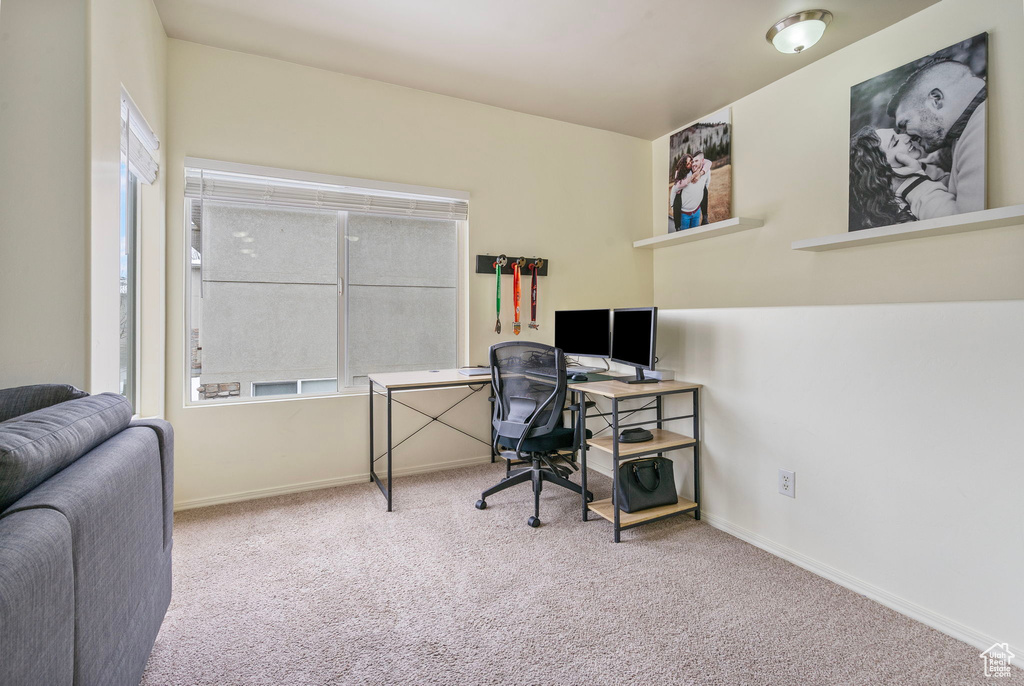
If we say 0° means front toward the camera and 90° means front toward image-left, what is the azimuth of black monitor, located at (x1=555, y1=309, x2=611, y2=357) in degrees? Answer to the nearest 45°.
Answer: approximately 45°

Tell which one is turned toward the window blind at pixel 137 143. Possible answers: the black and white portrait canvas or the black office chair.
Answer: the black and white portrait canvas

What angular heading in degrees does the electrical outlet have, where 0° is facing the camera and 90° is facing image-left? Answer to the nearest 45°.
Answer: approximately 45°

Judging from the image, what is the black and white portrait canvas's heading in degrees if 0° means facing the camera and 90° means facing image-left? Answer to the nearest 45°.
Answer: approximately 45°

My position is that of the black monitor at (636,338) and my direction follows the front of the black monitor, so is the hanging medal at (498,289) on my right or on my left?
on my right
